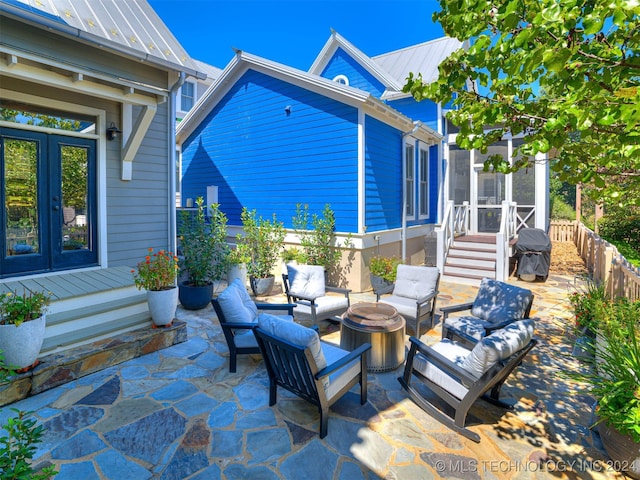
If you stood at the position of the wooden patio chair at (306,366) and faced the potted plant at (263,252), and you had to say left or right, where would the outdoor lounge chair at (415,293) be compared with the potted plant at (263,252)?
right

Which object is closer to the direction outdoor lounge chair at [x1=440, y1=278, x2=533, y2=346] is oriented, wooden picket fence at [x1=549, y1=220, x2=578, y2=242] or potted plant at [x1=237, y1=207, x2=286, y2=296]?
the potted plant

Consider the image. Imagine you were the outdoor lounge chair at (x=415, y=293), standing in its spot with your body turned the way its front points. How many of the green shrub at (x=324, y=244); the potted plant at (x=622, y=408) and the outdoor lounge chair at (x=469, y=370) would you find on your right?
1

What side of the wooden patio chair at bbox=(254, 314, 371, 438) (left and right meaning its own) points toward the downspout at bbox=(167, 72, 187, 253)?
left

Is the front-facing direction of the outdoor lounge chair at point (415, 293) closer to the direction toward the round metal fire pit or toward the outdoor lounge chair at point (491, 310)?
the round metal fire pit

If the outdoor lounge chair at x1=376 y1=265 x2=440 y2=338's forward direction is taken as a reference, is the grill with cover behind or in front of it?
behind

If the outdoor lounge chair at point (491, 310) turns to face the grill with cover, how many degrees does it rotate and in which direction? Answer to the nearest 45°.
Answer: approximately 135° to its right

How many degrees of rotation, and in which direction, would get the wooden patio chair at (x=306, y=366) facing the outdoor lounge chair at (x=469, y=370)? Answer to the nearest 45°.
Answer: approximately 45° to its right

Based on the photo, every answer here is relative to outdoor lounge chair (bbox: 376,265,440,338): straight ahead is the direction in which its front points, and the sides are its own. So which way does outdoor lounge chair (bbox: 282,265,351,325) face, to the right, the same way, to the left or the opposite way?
to the left

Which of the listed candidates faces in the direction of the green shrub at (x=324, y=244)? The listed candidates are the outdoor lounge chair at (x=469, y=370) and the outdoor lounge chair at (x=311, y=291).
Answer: the outdoor lounge chair at (x=469, y=370)

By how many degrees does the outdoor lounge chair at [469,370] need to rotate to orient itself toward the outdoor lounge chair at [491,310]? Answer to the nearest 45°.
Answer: approximately 45° to its right

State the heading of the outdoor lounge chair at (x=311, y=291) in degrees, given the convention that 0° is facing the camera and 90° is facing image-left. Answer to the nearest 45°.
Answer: approximately 315°

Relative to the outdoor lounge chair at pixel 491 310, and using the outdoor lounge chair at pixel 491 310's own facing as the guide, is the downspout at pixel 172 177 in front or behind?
in front

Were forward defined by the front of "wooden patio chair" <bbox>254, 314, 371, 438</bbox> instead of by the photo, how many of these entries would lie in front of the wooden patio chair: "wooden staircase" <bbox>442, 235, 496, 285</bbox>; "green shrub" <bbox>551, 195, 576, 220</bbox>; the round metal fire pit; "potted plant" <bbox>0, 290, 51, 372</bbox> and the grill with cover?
4

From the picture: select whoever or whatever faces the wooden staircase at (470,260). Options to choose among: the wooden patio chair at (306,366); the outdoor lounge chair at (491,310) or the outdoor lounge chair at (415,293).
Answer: the wooden patio chair

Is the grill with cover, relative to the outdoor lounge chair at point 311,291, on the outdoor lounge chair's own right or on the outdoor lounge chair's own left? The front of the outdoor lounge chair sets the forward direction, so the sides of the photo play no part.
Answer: on the outdoor lounge chair's own left

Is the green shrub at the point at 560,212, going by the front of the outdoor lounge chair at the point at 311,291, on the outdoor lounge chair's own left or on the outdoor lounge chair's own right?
on the outdoor lounge chair's own left

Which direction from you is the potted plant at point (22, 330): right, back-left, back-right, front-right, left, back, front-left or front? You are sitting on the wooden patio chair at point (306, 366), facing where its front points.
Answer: back-left
